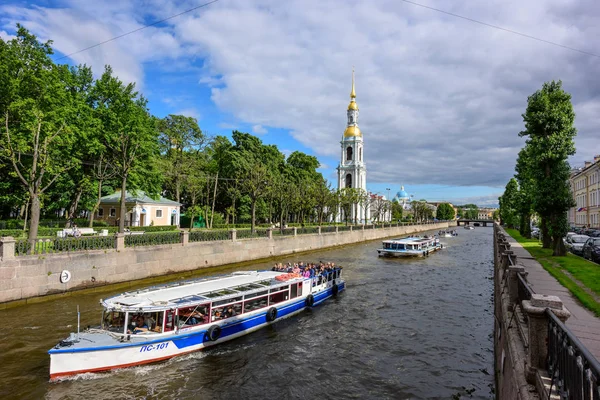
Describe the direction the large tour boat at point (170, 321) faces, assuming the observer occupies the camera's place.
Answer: facing the viewer and to the left of the viewer

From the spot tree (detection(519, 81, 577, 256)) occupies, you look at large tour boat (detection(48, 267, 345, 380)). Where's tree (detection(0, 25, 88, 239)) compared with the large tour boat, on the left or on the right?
right

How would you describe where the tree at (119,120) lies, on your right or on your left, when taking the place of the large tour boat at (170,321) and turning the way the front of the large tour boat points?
on your right

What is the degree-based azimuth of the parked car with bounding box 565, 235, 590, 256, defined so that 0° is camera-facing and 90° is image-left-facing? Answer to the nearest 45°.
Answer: approximately 45°

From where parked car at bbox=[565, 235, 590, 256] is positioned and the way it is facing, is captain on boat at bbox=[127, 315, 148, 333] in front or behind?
in front

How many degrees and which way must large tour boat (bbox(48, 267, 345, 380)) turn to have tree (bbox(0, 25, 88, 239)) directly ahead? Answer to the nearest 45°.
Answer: approximately 90° to its right

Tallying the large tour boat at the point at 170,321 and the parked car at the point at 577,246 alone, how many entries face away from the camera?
0

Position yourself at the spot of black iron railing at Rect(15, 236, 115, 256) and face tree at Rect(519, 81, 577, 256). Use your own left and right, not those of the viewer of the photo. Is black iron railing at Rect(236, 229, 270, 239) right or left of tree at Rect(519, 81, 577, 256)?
left

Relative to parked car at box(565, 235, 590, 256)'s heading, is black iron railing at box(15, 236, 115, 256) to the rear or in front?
in front

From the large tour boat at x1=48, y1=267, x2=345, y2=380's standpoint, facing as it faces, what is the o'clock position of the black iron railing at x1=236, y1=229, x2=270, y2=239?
The black iron railing is roughly at 5 o'clock from the large tour boat.

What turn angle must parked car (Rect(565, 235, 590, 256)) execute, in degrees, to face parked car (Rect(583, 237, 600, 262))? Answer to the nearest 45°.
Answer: approximately 45° to its left
